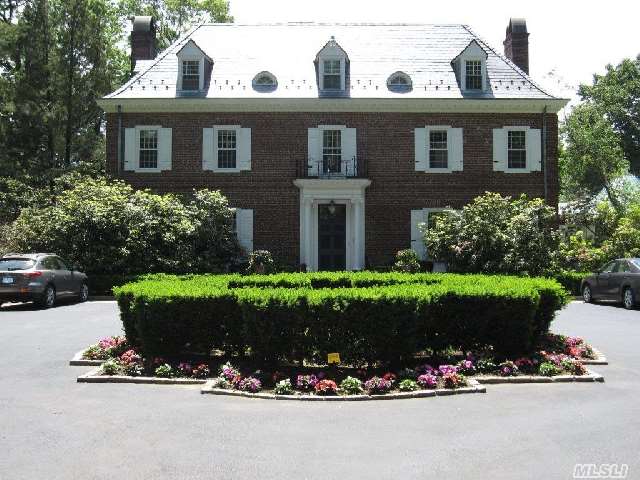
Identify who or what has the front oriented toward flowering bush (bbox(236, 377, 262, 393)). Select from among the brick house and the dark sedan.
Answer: the brick house

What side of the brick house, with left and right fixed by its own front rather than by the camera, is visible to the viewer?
front

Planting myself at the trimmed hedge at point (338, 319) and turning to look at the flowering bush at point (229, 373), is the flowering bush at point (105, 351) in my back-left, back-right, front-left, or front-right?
front-right

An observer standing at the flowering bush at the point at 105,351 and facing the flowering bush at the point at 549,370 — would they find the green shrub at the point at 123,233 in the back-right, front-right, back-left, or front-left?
back-left

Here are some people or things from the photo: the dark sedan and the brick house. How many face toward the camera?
1

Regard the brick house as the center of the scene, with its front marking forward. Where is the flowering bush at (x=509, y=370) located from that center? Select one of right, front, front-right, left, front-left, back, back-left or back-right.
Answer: front

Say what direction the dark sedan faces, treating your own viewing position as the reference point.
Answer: facing away from the viewer and to the left of the viewer

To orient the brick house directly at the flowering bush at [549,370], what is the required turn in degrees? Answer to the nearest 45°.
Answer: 0° — it already faces it

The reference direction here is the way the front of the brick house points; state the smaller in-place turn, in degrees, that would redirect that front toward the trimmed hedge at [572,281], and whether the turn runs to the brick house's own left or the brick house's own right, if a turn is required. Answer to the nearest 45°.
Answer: approximately 90° to the brick house's own left

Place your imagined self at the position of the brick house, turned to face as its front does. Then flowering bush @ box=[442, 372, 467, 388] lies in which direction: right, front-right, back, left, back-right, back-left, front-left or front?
front

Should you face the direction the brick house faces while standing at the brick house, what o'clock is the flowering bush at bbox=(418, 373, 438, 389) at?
The flowering bush is roughly at 12 o'clock from the brick house.

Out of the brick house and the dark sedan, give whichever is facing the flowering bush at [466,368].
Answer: the brick house

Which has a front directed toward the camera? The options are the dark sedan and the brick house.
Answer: the brick house

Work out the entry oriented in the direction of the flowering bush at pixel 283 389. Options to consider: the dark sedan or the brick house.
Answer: the brick house
